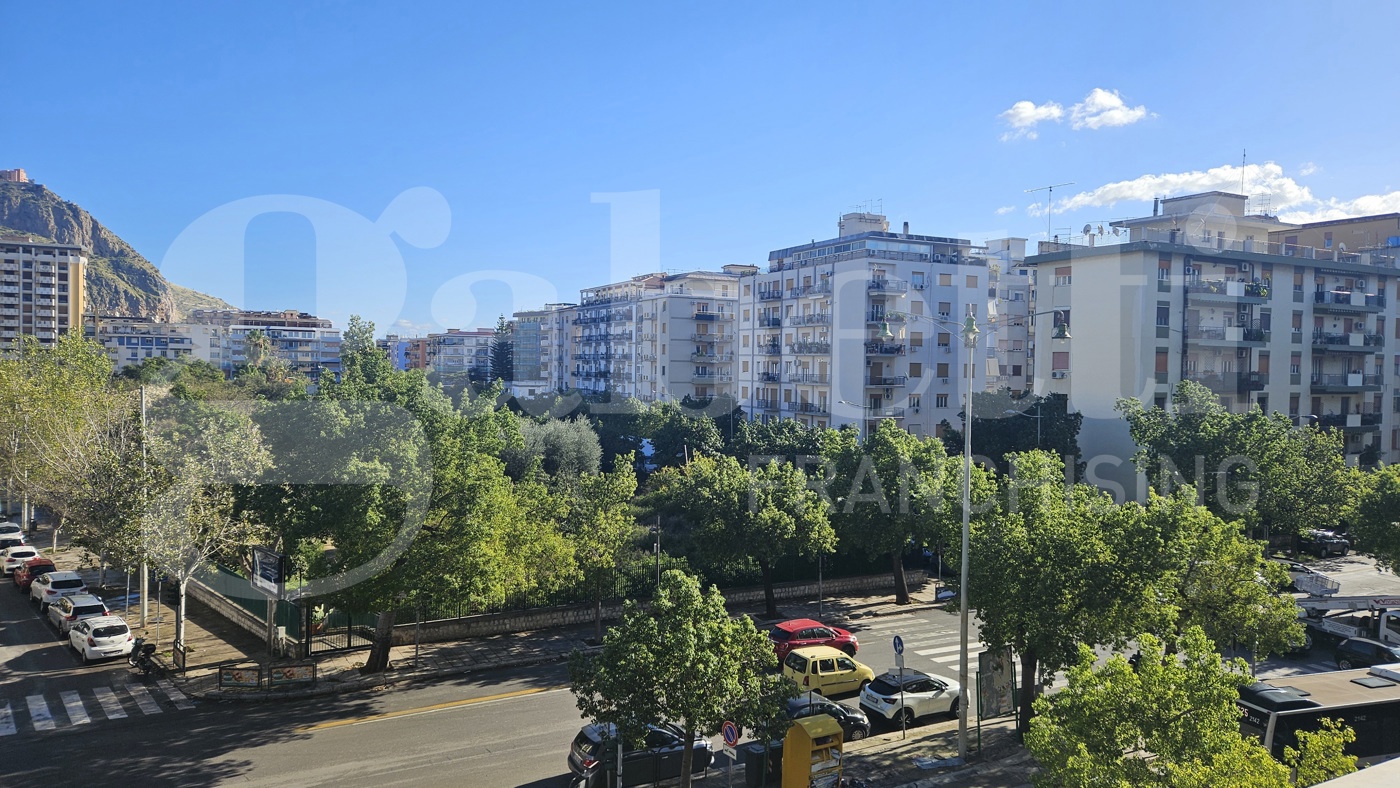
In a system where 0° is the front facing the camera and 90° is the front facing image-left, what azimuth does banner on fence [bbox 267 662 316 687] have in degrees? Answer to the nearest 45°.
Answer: approximately 0°

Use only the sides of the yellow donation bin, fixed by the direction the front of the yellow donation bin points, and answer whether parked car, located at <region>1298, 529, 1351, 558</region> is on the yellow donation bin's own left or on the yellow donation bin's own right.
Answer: on the yellow donation bin's own left

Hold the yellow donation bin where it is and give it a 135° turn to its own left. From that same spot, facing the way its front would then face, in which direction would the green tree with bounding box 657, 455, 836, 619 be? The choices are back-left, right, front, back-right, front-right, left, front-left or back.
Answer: front

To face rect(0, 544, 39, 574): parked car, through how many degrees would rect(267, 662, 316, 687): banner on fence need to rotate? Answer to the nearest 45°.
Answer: approximately 135° to its right
